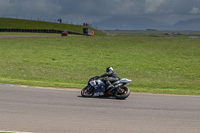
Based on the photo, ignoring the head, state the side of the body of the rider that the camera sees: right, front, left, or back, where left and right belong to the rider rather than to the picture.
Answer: left

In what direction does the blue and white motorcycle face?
to the viewer's left
